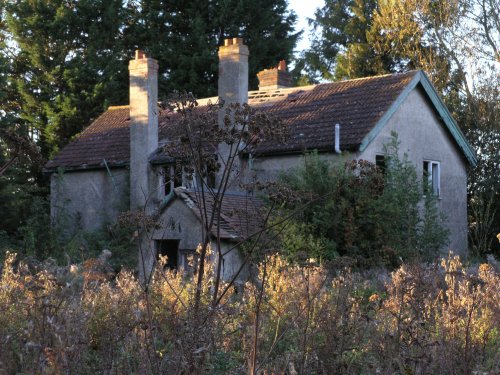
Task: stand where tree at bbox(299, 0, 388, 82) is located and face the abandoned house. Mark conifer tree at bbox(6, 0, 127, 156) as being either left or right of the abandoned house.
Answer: right

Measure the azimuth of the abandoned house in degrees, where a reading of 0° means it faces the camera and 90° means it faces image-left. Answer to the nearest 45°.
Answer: approximately 45°

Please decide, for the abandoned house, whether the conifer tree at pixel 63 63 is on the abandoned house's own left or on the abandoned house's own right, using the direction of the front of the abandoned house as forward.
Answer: on the abandoned house's own right

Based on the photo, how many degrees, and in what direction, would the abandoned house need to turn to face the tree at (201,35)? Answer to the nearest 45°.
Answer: approximately 135° to its right
